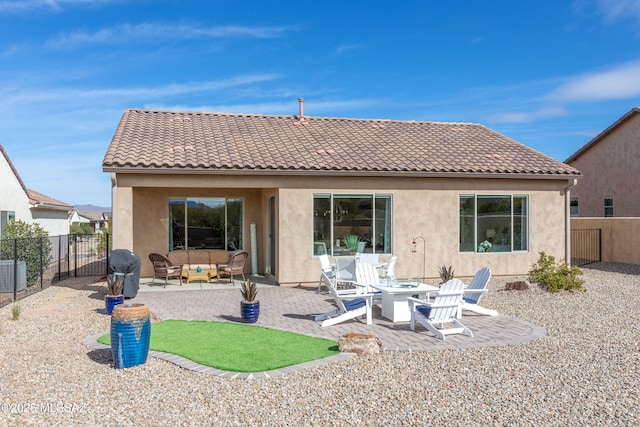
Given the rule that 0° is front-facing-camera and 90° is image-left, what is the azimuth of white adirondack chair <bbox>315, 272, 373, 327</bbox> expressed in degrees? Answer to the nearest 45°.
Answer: approximately 270°

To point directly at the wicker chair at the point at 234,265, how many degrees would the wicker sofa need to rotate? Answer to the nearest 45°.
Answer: approximately 45° to its left

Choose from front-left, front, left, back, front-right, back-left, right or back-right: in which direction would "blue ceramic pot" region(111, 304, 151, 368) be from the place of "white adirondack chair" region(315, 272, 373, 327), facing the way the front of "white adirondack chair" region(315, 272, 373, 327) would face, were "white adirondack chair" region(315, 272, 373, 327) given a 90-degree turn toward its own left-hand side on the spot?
back-left

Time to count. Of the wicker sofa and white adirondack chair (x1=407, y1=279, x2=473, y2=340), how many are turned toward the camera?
1

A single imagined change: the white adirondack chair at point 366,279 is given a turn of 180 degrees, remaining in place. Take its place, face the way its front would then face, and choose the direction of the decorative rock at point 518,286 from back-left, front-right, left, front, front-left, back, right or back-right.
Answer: right

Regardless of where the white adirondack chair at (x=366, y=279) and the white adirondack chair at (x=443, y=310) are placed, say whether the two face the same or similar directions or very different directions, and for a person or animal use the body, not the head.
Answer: very different directions

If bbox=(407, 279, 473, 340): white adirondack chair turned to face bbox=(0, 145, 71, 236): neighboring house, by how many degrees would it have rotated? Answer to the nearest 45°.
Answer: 0° — it already faces it

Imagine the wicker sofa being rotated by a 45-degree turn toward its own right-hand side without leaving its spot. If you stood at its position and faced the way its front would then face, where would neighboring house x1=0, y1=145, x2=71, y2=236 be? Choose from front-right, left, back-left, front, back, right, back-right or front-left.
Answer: right

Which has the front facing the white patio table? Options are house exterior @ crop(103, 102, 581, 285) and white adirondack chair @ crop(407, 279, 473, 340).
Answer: the white adirondack chair

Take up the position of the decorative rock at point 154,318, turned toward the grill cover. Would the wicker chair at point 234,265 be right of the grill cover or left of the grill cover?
right

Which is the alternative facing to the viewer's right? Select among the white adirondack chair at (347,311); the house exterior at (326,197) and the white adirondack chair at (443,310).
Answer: the white adirondack chair at (347,311)

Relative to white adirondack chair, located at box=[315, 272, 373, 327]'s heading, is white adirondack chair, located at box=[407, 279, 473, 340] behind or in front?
in front

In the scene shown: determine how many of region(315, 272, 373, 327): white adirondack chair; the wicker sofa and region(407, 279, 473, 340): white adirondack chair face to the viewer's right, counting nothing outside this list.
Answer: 1

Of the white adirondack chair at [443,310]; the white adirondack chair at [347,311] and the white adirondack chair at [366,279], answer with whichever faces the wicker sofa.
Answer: the white adirondack chair at [443,310]
